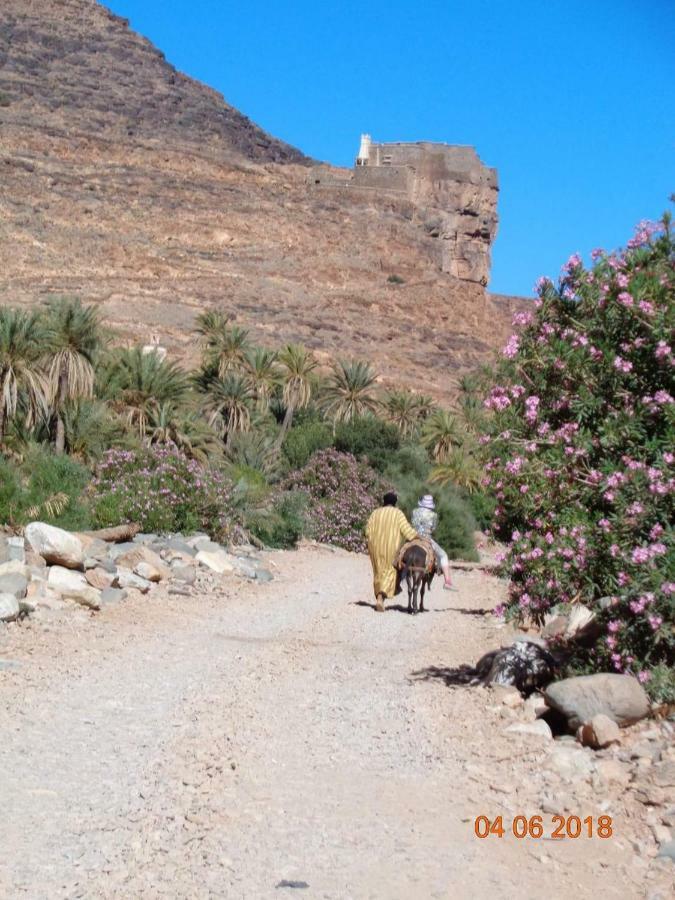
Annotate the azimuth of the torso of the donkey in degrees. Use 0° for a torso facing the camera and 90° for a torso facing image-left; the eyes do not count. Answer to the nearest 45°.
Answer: approximately 180°

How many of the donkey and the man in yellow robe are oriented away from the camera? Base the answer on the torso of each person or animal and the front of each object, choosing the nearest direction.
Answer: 2

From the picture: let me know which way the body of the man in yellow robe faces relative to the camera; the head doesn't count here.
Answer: away from the camera

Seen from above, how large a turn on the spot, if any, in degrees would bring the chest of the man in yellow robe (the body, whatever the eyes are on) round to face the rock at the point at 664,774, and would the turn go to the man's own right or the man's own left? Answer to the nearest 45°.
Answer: approximately 180°

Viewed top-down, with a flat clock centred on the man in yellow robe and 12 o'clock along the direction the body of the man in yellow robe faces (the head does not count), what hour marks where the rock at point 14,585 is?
The rock is roughly at 8 o'clock from the man in yellow robe.

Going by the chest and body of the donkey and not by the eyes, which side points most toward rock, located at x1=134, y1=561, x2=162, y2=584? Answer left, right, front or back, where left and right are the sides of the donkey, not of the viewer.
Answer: left

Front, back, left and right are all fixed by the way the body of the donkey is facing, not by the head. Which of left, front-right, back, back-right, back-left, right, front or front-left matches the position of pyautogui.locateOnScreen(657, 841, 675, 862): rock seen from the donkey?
back

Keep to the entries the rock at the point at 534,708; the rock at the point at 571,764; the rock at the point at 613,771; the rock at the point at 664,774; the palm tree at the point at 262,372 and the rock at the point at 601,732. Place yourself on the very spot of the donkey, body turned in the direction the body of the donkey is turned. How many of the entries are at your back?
5

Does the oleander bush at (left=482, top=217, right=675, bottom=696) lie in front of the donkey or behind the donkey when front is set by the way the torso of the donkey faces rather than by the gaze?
behind

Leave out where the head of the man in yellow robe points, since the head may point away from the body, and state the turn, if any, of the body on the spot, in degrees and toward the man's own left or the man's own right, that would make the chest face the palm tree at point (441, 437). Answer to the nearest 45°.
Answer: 0° — they already face it

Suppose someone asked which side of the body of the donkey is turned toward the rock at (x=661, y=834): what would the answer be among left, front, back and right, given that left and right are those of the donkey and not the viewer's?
back

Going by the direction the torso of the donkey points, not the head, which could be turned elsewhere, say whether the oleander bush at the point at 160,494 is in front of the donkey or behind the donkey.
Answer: in front
